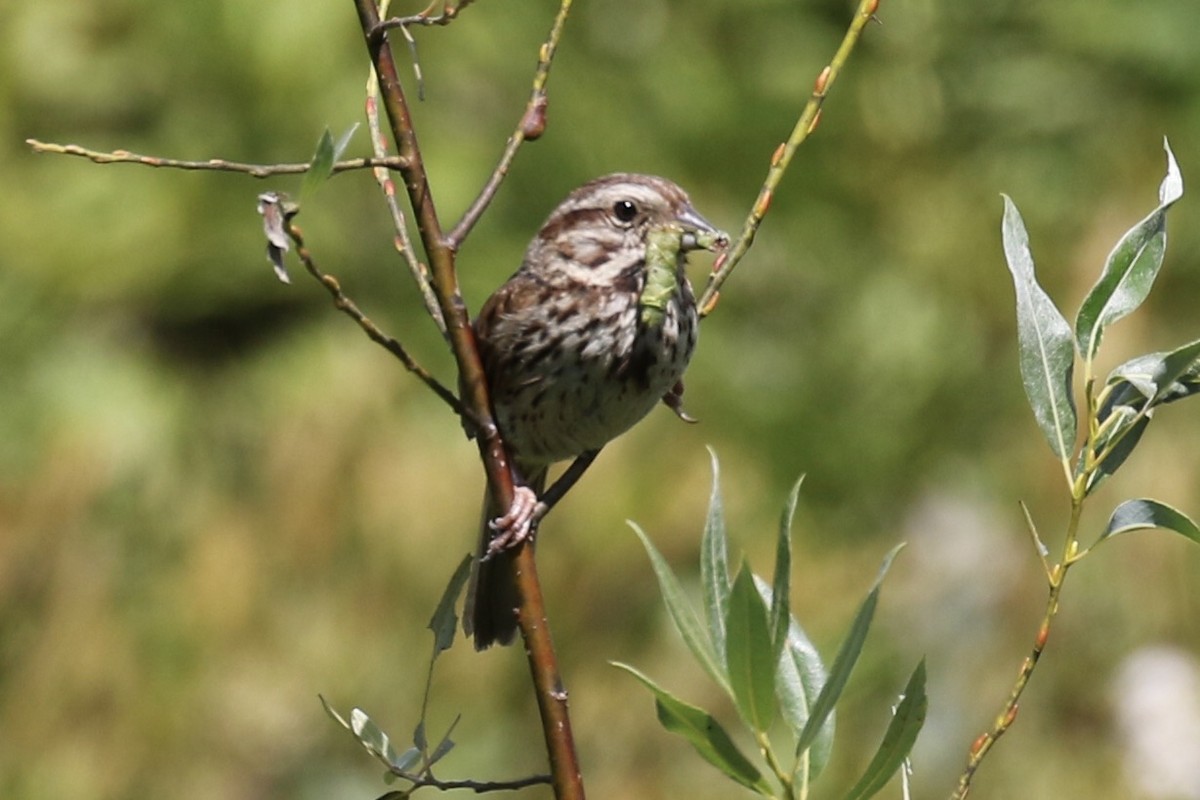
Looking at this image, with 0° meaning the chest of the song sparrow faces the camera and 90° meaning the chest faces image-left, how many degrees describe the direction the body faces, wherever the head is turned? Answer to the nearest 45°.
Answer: approximately 315°
